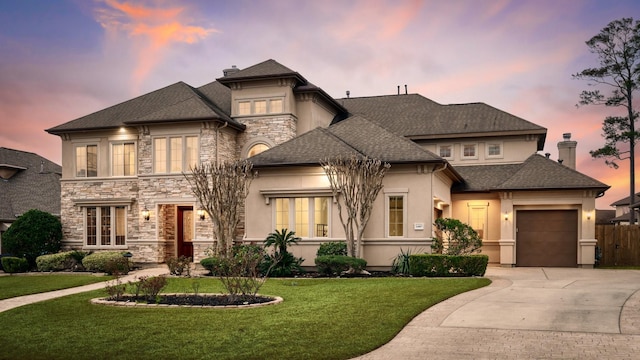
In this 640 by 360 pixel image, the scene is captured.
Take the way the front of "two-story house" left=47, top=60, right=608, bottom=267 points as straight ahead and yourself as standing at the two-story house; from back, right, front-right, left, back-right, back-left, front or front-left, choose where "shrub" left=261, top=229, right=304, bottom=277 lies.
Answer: front

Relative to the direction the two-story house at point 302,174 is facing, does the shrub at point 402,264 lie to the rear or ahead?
ahead

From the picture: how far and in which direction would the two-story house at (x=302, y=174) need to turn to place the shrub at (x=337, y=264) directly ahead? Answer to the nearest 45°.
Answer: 0° — it already faces it

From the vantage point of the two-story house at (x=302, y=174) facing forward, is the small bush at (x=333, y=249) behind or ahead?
ahead

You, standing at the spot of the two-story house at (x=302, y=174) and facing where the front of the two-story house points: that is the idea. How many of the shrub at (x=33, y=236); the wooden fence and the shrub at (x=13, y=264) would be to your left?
1

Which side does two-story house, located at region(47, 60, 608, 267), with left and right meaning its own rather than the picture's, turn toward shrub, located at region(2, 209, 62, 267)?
right

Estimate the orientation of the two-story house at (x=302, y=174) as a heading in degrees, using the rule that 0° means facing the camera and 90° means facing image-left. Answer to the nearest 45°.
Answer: approximately 0°

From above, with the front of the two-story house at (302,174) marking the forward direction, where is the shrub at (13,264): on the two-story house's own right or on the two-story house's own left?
on the two-story house's own right
